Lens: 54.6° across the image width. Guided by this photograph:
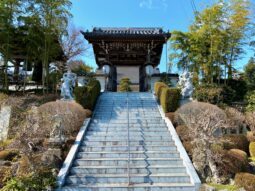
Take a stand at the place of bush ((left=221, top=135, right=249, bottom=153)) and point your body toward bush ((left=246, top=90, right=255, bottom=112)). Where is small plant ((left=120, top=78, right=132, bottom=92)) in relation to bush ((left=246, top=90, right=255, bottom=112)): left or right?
left

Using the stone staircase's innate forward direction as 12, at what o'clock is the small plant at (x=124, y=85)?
The small plant is roughly at 6 o'clock from the stone staircase.

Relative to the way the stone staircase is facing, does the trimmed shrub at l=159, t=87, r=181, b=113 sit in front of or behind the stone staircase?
behind

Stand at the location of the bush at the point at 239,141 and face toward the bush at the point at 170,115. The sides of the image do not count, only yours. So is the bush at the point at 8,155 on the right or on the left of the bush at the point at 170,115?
left

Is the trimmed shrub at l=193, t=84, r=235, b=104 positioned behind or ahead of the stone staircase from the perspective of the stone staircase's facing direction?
behind

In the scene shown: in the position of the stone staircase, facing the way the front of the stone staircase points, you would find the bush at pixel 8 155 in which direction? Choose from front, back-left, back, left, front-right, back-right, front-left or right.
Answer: right

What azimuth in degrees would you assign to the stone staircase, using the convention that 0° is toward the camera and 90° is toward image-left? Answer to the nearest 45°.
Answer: approximately 0°

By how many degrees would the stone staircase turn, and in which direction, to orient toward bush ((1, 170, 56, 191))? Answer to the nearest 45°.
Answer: approximately 45° to its right

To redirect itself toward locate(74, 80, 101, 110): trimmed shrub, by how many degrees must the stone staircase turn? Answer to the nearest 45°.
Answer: approximately 135° to its right

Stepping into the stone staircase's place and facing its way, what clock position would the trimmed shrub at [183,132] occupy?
The trimmed shrub is roughly at 8 o'clock from the stone staircase.

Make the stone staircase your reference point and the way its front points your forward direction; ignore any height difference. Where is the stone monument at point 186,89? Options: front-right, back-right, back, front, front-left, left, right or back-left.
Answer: back-left
